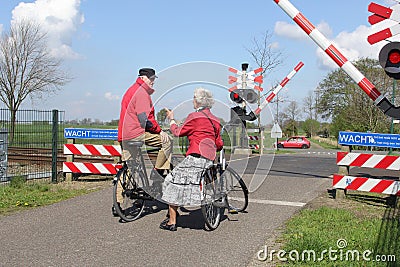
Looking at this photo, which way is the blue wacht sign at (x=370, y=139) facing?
toward the camera

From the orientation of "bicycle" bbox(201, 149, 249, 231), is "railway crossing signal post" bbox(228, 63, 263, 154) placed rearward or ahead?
ahead

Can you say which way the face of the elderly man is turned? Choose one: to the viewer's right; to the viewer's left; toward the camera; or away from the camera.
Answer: to the viewer's right

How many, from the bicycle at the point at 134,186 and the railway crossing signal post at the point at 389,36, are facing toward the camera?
1

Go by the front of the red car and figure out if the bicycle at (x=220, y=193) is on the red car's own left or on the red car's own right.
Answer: on the red car's own left

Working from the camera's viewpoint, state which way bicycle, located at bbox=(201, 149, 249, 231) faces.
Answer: facing away from the viewer and to the right of the viewer

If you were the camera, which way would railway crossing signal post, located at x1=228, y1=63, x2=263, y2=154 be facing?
facing the viewer

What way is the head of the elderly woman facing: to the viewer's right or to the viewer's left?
to the viewer's left

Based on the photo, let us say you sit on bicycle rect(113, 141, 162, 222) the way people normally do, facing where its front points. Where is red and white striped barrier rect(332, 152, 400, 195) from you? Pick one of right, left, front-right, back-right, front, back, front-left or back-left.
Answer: front-right

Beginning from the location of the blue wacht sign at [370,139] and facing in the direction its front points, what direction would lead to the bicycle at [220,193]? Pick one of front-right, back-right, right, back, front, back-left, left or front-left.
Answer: front-right

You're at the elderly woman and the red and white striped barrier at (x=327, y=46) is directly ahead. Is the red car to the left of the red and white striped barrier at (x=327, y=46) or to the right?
left

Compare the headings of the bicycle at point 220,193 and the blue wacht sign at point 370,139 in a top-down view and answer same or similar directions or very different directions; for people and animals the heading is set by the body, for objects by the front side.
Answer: very different directions

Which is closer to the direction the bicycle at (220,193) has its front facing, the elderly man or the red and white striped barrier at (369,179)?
the red and white striped barrier

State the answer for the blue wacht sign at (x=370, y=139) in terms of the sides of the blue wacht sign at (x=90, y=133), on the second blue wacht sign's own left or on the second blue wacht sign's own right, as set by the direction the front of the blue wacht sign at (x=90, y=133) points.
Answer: on the second blue wacht sign's own left
